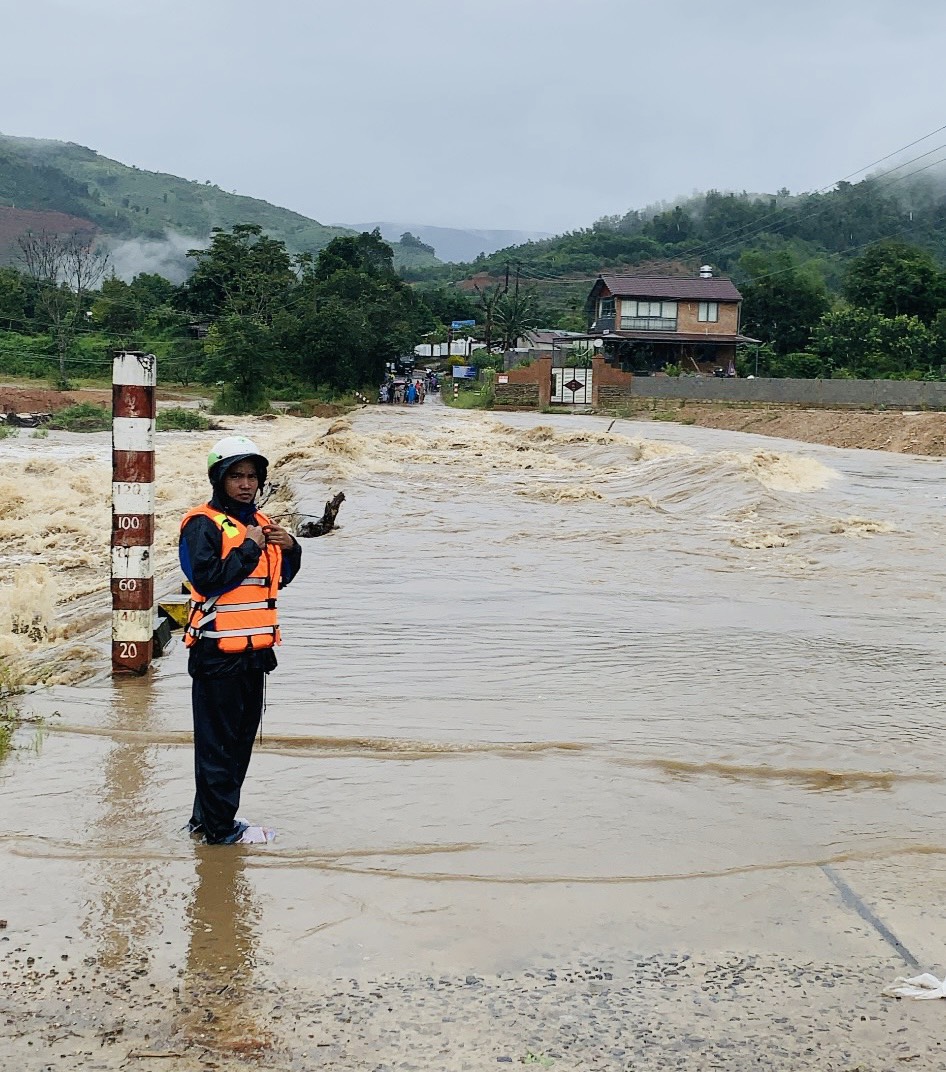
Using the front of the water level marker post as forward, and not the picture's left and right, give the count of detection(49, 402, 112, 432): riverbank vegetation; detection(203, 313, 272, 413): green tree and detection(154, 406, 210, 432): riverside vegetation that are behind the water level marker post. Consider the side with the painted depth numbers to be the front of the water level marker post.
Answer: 3

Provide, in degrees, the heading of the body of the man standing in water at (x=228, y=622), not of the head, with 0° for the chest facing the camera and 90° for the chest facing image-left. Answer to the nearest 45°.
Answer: approximately 315°

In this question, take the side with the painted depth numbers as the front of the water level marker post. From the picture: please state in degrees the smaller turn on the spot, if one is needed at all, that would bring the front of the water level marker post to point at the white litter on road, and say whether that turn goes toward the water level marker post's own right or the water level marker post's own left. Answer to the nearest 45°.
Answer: approximately 45° to the water level marker post's own left

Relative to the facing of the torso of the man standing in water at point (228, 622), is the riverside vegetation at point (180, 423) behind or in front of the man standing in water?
behind

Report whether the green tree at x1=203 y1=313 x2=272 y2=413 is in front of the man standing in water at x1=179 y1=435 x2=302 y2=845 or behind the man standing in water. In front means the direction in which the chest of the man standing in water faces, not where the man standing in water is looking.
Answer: behind

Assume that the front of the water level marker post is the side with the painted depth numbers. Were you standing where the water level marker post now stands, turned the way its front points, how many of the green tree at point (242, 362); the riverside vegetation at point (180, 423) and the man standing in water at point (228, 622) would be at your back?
2

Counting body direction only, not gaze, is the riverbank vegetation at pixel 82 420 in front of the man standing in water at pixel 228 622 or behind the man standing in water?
behind

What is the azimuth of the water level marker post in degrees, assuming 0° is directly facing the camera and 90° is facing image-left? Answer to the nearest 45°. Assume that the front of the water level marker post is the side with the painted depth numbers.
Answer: approximately 0°

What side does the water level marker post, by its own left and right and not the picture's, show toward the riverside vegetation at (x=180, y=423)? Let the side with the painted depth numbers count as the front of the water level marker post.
back

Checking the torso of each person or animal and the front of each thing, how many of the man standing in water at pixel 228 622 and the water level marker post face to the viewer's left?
0

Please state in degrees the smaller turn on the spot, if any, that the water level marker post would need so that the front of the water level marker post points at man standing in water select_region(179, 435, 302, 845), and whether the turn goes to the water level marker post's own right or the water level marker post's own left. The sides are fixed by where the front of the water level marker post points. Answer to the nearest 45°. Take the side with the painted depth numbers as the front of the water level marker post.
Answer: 0° — it already faces them

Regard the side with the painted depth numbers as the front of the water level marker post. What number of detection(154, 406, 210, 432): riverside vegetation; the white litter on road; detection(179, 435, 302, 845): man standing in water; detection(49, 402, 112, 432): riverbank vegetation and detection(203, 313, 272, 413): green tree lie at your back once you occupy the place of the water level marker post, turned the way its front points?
3

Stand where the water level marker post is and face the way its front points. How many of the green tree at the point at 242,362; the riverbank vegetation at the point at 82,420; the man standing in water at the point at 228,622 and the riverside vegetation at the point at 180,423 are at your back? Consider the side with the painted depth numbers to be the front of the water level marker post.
3

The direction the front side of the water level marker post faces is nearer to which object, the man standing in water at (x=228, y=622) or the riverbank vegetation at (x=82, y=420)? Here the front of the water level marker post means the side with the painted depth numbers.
the man standing in water
